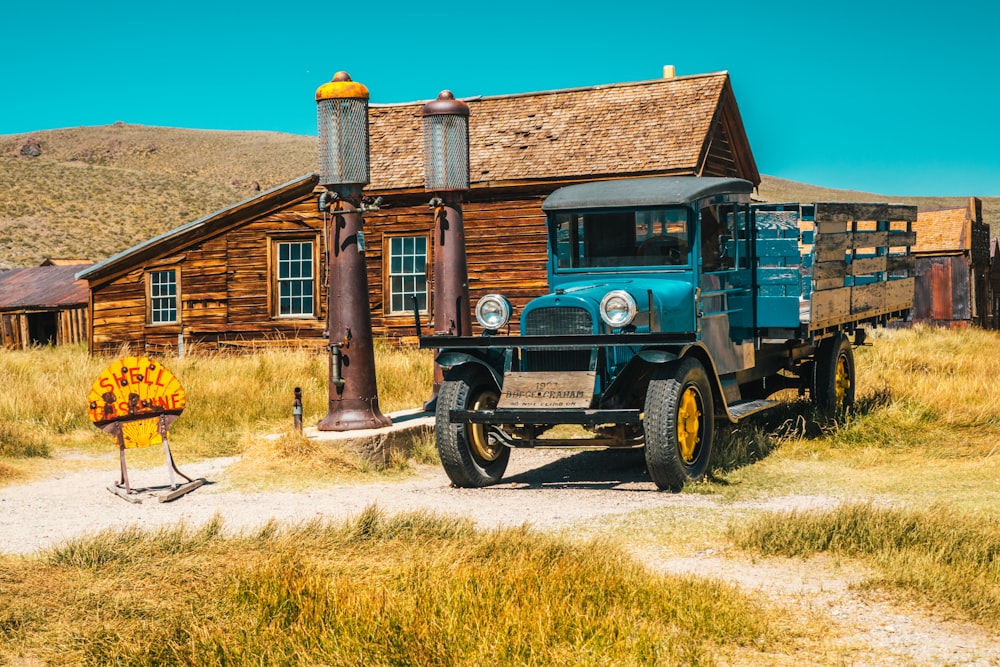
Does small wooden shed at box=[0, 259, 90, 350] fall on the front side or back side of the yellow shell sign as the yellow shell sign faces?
on the back side

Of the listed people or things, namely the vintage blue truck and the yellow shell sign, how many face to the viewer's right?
0

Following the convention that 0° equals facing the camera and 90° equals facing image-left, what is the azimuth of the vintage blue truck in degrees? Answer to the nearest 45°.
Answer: approximately 45°

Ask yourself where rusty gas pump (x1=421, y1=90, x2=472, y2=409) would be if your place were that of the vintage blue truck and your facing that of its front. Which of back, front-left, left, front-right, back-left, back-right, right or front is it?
right

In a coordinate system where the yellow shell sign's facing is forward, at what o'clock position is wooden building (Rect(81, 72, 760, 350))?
The wooden building is roughly at 7 o'clock from the yellow shell sign.

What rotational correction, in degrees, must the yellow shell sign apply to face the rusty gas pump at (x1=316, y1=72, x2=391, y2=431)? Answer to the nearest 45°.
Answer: approximately 135° to its left

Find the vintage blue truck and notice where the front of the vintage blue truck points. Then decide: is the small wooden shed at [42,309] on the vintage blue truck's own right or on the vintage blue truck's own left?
on the vintage blue truck's own right

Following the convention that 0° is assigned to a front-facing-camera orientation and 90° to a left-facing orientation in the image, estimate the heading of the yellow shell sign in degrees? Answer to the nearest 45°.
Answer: approximately 0°
